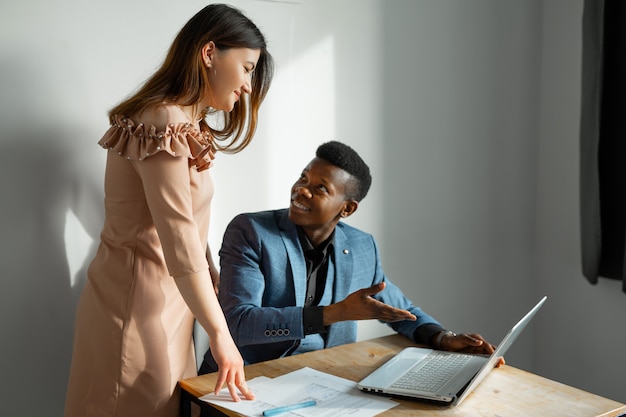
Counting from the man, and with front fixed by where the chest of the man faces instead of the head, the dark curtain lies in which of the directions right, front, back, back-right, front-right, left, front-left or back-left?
left

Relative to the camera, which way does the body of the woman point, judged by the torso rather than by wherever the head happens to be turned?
to the viewer's right

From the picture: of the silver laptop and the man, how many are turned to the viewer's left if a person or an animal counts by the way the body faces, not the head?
1

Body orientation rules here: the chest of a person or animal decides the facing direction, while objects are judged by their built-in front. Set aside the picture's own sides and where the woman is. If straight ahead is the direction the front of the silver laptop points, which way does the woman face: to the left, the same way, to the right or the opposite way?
the opposite way

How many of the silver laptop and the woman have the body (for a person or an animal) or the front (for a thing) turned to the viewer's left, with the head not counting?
1

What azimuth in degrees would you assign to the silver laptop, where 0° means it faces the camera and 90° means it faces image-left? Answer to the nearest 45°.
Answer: approximately 90°

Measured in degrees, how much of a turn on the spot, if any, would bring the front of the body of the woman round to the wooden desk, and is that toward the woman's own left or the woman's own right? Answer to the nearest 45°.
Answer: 0° — they already face it

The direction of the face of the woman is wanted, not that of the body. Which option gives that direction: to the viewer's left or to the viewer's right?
to the viewer's right

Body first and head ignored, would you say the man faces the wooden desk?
yes
